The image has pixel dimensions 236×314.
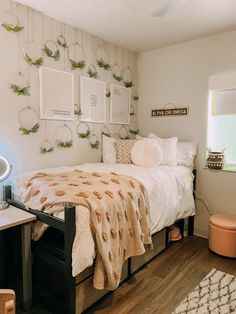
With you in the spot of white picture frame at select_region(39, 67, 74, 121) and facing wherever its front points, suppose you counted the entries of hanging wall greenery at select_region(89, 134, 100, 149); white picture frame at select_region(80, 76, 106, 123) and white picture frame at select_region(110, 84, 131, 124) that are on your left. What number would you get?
3

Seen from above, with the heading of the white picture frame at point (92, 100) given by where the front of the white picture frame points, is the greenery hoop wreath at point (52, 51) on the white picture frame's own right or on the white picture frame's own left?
on the white picture frame's own right

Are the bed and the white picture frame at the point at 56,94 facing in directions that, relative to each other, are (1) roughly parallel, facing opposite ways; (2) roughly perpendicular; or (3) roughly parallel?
roughly perpendicular

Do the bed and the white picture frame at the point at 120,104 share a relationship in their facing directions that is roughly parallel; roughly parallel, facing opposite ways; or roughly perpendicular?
roughly perpendicular

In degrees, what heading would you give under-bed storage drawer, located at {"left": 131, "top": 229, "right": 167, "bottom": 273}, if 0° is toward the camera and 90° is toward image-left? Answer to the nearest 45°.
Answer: approximately 315°
